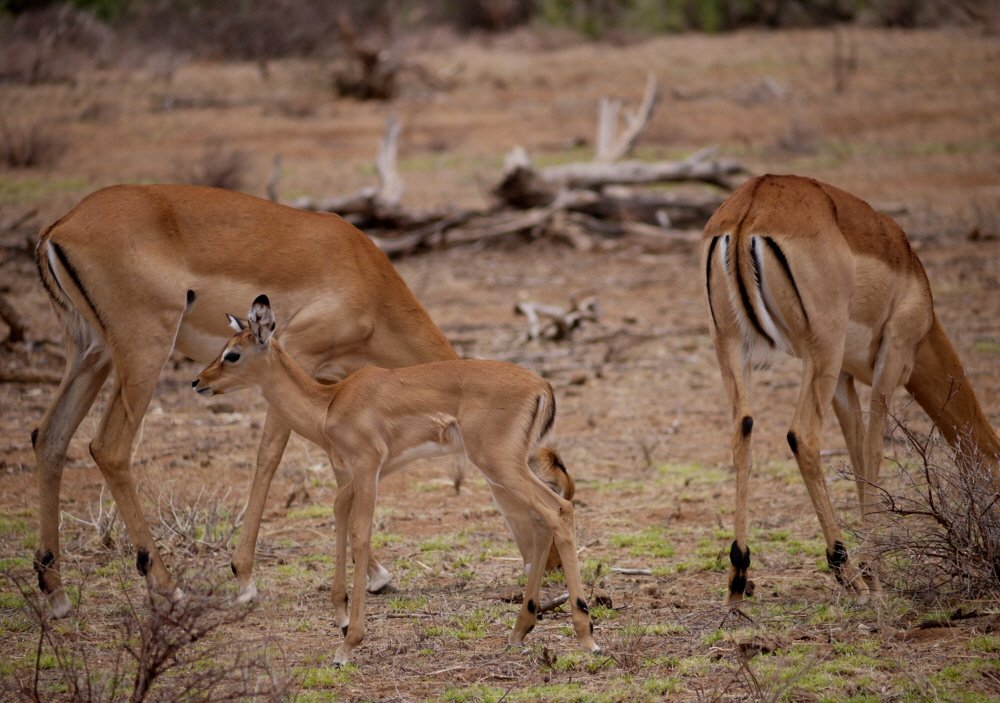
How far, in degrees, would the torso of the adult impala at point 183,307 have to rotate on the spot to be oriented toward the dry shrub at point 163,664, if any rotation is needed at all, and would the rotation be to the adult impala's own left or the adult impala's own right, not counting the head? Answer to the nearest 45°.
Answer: approximately 90° to the adult impala's own right

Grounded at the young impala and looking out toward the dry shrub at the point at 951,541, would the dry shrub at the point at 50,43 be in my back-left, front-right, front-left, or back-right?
back-left

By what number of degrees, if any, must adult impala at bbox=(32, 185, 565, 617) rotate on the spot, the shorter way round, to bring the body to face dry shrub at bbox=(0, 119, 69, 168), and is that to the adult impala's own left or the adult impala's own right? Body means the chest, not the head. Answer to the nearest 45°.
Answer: approximately 90° to the adult impala's own left

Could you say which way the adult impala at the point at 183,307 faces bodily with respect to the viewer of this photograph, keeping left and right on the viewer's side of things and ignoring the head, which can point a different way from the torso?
facing to the right of the viewer

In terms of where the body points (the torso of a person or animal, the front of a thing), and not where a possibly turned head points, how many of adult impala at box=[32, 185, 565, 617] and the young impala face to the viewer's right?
1

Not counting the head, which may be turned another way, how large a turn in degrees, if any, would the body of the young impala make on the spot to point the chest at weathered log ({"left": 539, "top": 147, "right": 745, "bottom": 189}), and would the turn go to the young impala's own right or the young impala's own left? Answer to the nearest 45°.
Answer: approximately 90° to the young impala's own right

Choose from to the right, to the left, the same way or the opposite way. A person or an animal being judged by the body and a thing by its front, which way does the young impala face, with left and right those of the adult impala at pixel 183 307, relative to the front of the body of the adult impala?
the opposite way

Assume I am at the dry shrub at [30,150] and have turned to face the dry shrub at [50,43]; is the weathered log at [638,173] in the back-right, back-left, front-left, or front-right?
back-right

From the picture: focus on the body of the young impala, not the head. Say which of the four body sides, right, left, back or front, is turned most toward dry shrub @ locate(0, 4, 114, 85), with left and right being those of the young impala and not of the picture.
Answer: right

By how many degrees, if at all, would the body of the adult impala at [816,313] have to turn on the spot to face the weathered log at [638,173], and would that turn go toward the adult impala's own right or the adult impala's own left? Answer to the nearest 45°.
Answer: approximately 45° to the adult impala's own left

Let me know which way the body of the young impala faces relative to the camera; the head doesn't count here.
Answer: to the viewer's left

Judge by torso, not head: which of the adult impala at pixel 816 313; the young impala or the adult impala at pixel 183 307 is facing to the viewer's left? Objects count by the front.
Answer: the young impala

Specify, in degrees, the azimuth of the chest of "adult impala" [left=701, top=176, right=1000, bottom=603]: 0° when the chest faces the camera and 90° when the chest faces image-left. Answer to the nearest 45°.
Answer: approximately 225°
